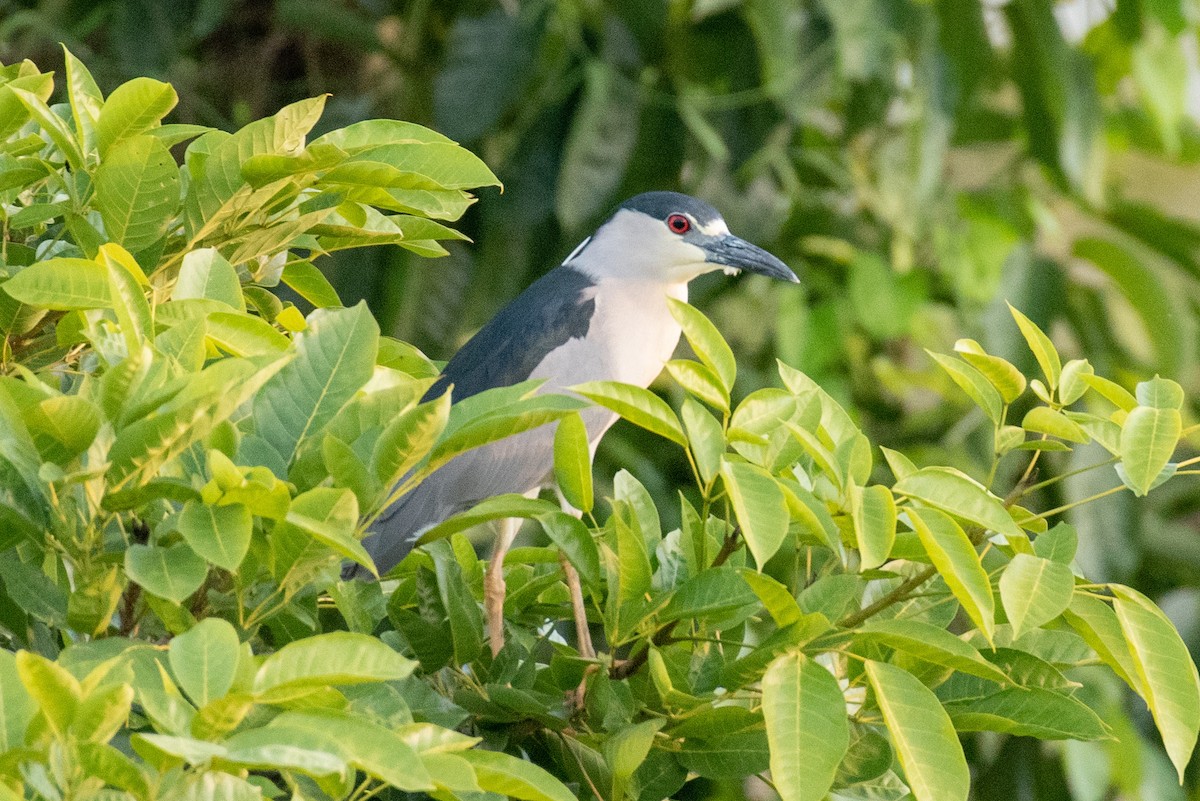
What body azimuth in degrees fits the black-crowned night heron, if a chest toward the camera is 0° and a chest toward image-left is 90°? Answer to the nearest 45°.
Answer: approximately 270°

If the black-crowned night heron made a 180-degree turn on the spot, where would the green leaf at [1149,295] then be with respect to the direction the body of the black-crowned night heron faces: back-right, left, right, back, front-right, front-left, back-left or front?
back-right
